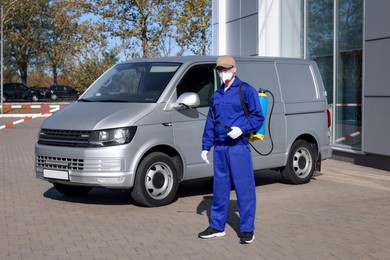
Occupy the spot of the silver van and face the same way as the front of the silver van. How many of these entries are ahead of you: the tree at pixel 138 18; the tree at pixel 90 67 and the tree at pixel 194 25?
0

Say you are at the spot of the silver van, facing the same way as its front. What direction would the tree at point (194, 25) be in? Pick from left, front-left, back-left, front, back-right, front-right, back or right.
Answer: back-right

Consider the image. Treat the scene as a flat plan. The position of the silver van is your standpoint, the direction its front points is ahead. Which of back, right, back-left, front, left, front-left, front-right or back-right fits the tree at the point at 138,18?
back-right

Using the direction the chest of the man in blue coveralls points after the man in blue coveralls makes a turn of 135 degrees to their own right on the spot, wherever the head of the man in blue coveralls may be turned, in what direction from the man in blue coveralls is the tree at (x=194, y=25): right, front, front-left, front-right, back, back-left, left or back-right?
front

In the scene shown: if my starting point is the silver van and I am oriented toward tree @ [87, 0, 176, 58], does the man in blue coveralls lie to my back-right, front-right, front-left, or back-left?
back-right

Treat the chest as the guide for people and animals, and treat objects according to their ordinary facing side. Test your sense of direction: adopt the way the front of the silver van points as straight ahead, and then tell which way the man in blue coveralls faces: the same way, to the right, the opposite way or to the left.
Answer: the same way

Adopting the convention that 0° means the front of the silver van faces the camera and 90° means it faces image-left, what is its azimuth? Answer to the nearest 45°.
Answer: approximately 45°

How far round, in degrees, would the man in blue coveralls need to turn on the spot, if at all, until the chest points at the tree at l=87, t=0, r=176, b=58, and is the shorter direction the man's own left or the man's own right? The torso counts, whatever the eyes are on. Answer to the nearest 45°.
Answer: approximately 135° to the man's own right

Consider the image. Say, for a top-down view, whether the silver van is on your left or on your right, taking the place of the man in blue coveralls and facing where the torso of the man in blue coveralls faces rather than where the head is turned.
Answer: on your right

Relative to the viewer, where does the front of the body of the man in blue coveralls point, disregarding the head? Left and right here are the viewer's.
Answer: facing the viewer and to the left of the viewer

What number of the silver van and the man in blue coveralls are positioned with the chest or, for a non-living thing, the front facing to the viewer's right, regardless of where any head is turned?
0
